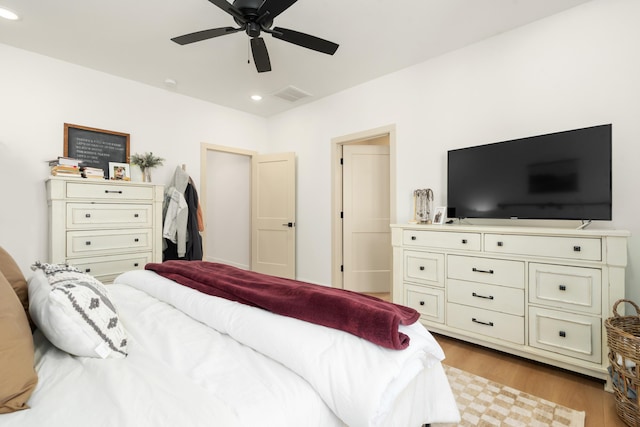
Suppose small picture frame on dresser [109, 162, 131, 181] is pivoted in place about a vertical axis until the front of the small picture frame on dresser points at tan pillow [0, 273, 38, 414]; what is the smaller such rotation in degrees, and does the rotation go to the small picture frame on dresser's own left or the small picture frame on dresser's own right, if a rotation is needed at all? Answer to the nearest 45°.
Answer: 0° — it already faces it

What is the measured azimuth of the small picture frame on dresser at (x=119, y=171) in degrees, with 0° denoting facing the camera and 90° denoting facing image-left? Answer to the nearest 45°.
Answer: approximately 0°

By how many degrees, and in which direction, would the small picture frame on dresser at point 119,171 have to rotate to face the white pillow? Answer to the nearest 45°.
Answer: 0° — it already faces it

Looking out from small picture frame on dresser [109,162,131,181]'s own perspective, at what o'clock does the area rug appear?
The area rug is roughly at 11 o'clock from the small picture frame on dresser.

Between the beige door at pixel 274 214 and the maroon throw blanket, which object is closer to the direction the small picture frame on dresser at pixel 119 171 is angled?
the maroon throw blanket

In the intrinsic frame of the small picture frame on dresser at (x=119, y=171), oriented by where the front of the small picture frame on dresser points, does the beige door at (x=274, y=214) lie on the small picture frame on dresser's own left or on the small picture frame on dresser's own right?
on the small picture frame on dresser's own left

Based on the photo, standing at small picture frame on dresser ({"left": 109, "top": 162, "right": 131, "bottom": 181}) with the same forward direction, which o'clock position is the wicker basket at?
The wicker basket is roughly at 11 o'clock from the small picture frame on dresser.

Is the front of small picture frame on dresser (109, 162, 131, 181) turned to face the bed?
yes
